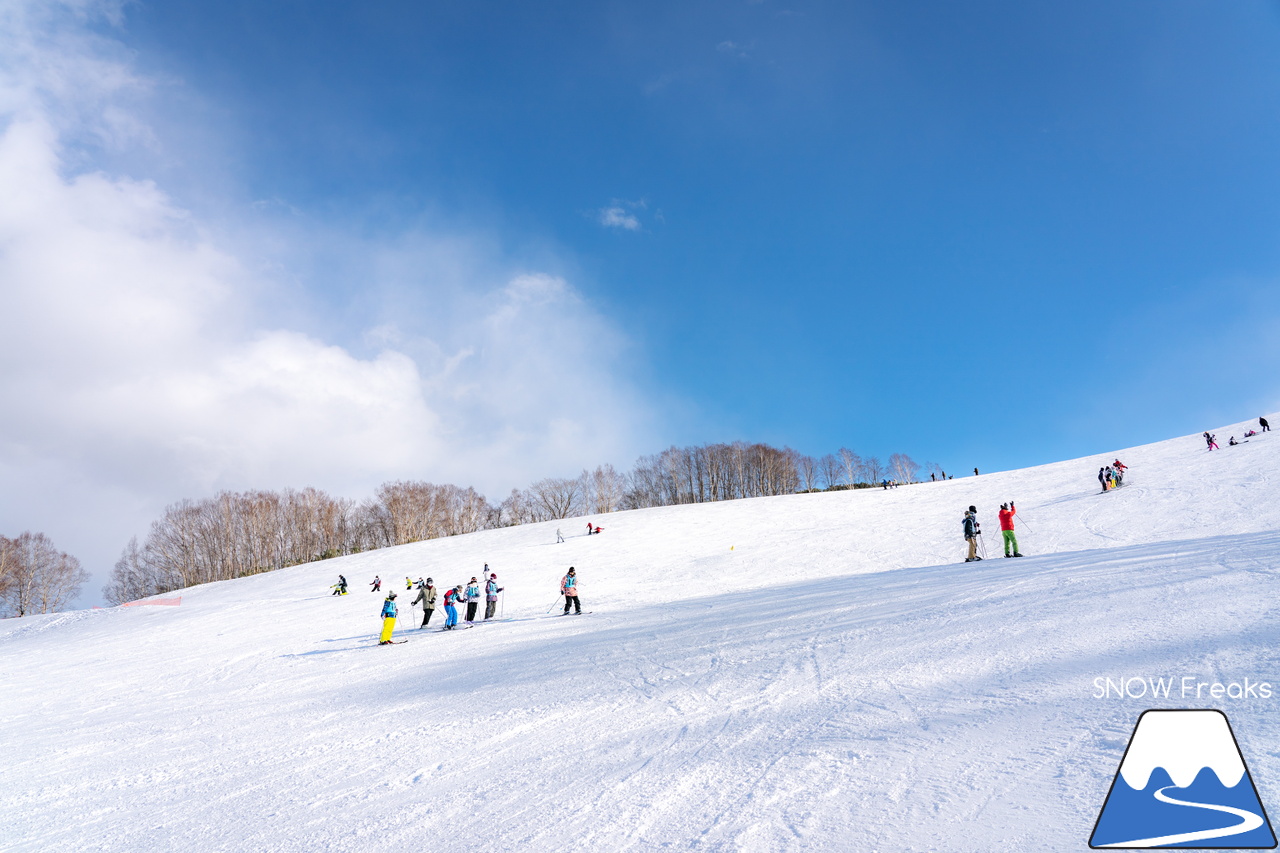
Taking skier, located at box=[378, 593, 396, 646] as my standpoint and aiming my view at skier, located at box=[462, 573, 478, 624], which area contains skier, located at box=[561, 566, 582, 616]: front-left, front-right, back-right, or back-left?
front-right

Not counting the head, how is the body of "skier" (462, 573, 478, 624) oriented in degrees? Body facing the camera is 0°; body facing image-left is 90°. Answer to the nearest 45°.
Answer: approximately 45°

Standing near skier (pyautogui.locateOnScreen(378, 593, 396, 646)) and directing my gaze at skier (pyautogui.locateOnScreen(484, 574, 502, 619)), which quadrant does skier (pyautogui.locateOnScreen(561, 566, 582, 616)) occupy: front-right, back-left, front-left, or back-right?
front-right

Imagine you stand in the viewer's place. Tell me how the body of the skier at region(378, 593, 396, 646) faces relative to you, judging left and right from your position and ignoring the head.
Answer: facing the viewer and to the right of the viewer

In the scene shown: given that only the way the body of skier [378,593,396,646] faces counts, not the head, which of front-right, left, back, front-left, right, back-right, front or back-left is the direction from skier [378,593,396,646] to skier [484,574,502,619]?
left

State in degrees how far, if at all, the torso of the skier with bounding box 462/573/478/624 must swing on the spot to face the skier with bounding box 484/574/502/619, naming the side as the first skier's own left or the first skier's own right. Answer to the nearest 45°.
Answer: approximately 180°

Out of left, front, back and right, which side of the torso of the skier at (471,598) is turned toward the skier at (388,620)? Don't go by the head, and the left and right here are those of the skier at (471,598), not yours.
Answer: front
